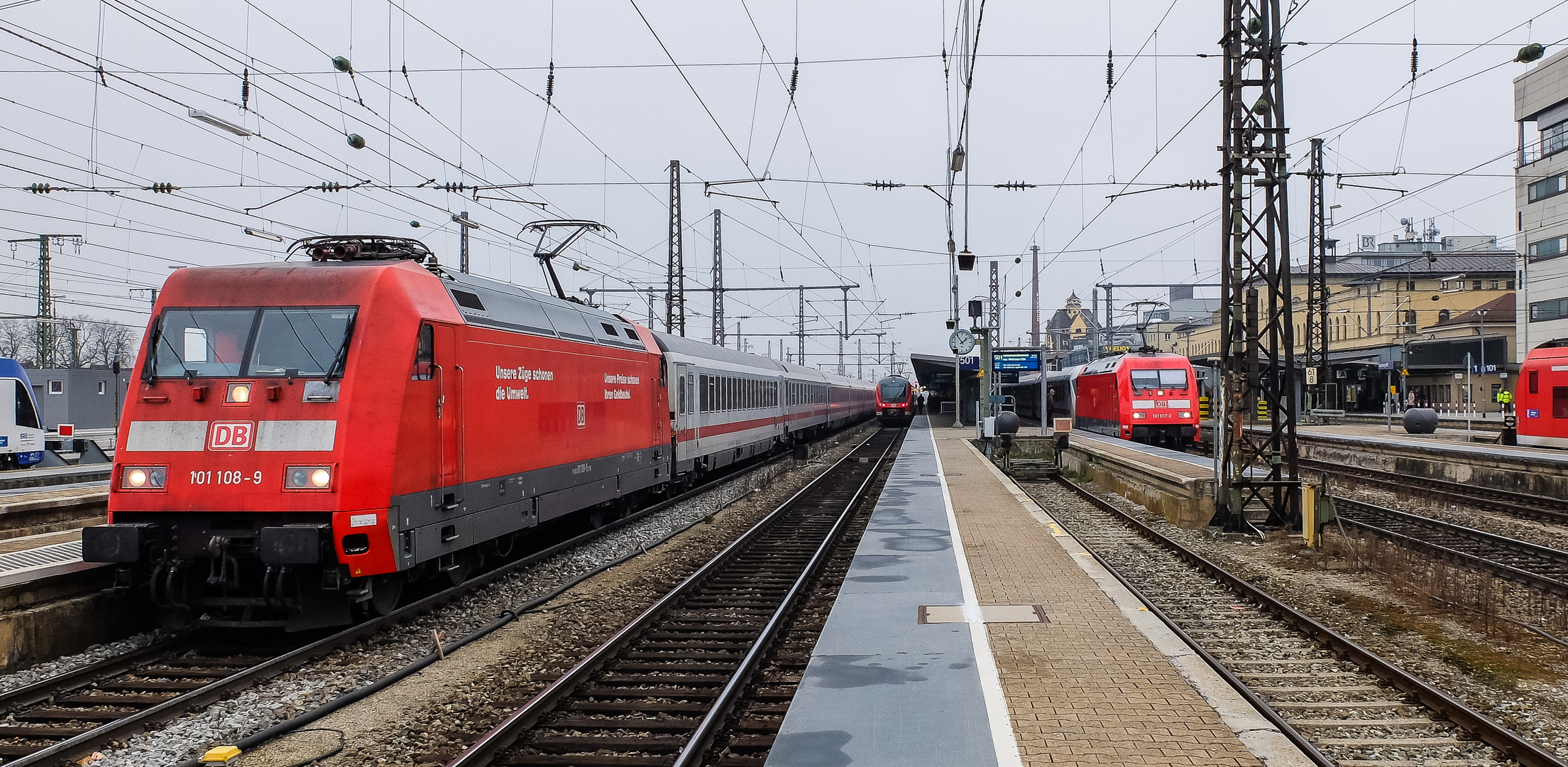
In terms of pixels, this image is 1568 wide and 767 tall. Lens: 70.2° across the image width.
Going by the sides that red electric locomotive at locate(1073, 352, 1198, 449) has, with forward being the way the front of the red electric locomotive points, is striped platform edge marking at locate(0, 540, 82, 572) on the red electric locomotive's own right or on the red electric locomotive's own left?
on the red electric locomotive's own right

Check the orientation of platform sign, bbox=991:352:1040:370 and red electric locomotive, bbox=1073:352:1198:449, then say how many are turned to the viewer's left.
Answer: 0

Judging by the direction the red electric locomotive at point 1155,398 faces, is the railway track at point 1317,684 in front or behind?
in front

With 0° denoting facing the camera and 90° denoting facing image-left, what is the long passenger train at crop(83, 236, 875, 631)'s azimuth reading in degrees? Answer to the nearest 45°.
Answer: approximately 45°

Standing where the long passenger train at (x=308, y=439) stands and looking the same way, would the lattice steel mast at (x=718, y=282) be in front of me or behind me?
behind

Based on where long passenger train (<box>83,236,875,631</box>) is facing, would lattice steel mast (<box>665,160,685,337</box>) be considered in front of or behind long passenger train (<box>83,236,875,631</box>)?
behind

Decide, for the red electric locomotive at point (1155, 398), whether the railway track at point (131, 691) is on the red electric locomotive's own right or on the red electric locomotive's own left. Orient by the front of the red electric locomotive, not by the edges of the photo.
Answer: on the red electric locomotive's own right

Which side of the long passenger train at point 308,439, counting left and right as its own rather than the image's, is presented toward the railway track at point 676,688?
left

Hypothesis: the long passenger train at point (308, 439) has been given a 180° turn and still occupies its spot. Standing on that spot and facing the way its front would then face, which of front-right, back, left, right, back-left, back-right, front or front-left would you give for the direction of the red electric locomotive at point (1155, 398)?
front

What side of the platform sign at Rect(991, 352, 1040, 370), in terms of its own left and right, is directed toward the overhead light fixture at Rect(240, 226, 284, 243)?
front

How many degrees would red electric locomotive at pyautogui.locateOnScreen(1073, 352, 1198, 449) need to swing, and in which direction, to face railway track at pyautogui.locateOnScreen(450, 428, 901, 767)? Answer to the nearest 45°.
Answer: approximately 45° to its right

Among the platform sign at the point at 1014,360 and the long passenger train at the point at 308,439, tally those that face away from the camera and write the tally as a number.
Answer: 0

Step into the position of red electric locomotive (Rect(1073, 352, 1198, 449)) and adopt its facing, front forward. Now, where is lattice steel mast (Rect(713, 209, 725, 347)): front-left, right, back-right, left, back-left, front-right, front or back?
back-right

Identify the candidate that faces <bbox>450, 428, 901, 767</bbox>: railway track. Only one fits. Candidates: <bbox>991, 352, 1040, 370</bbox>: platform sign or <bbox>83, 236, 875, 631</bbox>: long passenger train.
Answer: the platform sign

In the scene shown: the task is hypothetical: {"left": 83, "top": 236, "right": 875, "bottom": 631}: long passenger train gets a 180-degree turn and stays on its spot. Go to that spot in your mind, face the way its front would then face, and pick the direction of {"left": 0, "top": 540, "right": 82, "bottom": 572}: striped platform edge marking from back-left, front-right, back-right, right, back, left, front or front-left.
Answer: back
